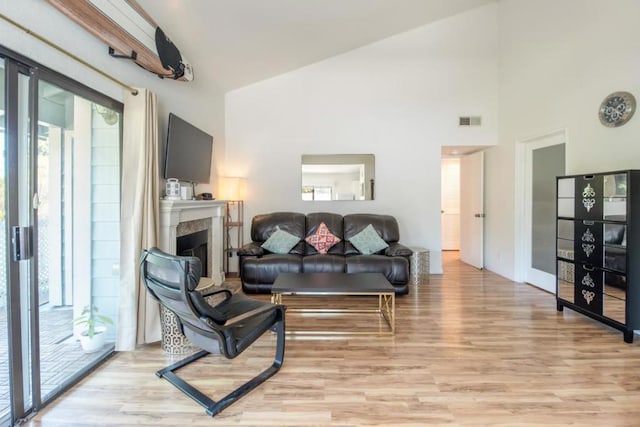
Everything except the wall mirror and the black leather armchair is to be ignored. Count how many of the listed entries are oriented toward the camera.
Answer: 1

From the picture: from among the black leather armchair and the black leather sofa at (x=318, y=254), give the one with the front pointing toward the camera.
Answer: the black leather sofa

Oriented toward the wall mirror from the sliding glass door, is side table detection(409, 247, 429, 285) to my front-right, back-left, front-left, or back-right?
front-right

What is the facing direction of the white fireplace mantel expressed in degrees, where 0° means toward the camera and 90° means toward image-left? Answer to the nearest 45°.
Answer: approximately 315°

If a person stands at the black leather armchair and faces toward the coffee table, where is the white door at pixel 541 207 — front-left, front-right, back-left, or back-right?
front-right

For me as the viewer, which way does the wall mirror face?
facing the viewer

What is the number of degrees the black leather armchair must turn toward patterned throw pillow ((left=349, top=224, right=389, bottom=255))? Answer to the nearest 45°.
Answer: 0° — it already faces it

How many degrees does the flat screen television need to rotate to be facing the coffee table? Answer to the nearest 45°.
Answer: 0° — it already faces it

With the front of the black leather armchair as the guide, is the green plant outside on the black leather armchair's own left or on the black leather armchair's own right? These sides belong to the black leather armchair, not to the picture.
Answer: on the black leather armchair's own left

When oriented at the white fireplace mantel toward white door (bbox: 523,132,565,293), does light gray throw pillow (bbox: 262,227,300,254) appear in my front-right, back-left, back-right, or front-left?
front-left

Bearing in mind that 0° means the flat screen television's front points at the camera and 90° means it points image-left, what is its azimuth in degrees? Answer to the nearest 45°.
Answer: approximately 315°

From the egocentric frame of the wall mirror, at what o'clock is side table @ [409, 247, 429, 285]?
The side table is roughly at 10 o'clock from the wall mirror.

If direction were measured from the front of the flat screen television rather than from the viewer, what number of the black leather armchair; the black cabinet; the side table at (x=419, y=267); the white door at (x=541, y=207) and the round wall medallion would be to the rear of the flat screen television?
0

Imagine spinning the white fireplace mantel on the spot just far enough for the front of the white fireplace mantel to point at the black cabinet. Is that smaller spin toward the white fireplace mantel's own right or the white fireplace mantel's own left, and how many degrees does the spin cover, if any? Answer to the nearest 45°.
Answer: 0° — it already faces it

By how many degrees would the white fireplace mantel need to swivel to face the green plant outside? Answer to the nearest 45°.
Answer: approximately 90° to its right

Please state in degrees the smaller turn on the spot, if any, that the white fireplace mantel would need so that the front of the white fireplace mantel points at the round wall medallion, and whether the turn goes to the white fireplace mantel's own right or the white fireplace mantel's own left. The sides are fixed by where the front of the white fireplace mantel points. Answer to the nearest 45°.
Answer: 0° — it already faces it

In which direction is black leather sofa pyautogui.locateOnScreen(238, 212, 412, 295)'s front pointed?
toward the camera

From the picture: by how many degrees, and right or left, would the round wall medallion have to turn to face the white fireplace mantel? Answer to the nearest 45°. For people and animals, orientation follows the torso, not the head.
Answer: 0° — it already faces it
